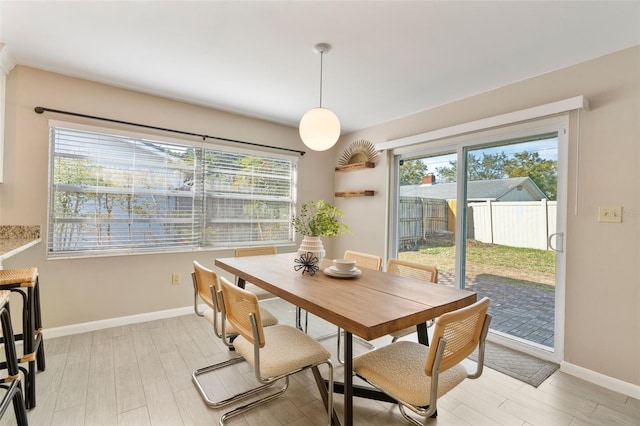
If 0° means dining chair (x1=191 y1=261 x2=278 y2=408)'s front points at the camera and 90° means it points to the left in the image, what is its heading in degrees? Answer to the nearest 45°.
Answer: approximately 225°

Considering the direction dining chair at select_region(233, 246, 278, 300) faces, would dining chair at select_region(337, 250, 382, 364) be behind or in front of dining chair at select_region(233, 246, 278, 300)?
in front

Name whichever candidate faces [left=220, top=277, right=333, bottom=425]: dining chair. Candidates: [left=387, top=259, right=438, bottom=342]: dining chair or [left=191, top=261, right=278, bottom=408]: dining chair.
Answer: [left=387, top=259, right=438, bottom=342]: dining chair

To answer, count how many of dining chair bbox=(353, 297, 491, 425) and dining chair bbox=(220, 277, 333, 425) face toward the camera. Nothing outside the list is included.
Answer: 0

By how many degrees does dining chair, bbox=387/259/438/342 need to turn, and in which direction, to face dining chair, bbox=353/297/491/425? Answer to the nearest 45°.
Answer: approximately 45° to its left

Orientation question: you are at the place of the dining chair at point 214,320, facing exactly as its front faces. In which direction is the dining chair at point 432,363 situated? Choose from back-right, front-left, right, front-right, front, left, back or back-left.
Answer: right

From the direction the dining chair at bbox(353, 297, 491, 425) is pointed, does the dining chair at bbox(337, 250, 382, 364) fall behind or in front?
in front

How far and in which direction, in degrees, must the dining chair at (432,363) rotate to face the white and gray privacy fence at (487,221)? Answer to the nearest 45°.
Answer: approximately 45° to its right

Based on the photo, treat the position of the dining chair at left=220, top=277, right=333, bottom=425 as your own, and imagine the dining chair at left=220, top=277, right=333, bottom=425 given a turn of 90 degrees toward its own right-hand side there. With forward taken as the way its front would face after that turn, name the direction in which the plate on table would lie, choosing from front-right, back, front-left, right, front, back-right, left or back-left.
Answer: left

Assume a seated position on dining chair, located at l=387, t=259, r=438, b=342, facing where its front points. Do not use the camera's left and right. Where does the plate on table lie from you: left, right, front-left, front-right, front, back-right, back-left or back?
front

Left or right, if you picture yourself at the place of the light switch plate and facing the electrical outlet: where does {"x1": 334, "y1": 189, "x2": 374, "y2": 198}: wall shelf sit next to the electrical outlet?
right

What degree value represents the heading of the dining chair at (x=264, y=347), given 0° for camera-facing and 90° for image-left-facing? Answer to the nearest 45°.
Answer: approximately 225°

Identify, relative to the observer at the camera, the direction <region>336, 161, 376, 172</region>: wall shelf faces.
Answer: facing the viewer and to the left of the viewer
